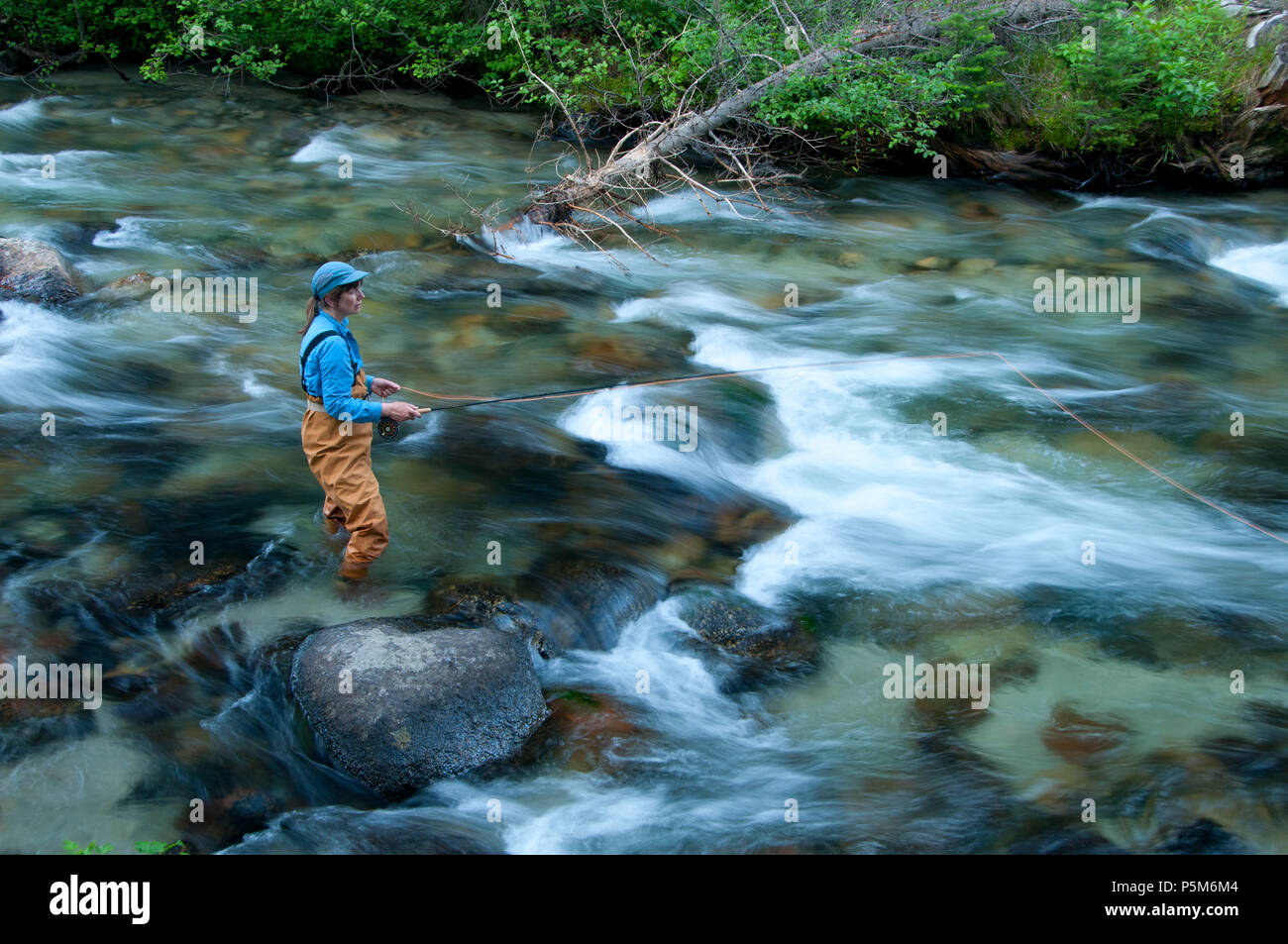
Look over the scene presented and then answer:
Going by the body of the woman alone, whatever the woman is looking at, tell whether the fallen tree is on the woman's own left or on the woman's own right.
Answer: on the woman's own left

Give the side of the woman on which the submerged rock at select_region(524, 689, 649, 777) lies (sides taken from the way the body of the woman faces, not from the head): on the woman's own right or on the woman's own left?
on the woman's own right

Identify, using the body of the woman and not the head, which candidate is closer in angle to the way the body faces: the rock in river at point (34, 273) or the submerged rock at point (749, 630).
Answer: the submerged rock

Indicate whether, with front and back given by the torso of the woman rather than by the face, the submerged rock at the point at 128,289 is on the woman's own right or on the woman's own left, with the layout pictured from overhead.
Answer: on the woman's own left

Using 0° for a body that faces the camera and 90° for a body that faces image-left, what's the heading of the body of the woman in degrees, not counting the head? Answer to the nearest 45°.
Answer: approximately 270°

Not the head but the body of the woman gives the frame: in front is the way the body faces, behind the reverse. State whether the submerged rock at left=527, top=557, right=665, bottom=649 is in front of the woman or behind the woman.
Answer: in front

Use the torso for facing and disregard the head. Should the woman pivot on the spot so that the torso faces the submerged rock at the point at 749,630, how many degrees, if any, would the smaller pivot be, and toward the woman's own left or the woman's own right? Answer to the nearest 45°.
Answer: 0° — they already face it

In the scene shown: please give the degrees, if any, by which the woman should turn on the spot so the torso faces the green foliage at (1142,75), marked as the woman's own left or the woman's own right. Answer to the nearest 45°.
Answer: approximately 45° to the woman's own left

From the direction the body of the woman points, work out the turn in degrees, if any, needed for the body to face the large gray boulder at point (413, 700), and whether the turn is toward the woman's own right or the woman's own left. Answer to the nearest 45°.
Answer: approximately 90° to the woman's own right

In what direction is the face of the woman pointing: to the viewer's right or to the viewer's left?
to the viewer's right
